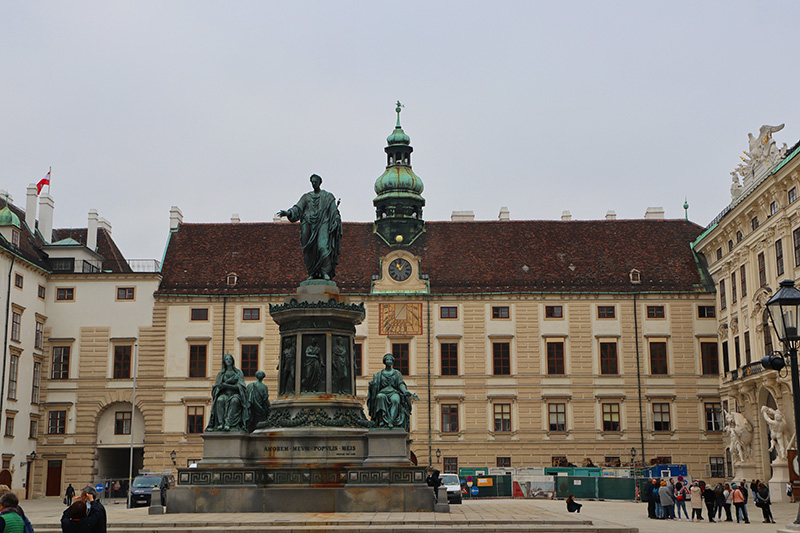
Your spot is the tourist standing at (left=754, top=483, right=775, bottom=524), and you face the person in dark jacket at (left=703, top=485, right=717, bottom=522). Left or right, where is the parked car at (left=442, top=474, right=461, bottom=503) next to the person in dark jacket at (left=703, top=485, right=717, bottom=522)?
right
